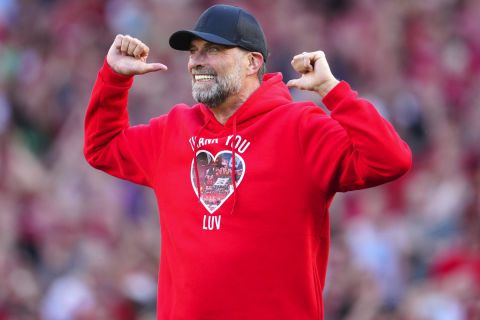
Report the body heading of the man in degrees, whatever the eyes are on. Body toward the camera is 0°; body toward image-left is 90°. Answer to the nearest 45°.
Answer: approximately 45°

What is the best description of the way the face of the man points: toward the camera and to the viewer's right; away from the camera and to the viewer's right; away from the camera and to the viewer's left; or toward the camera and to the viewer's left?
toward the camera and to the viewer's left
